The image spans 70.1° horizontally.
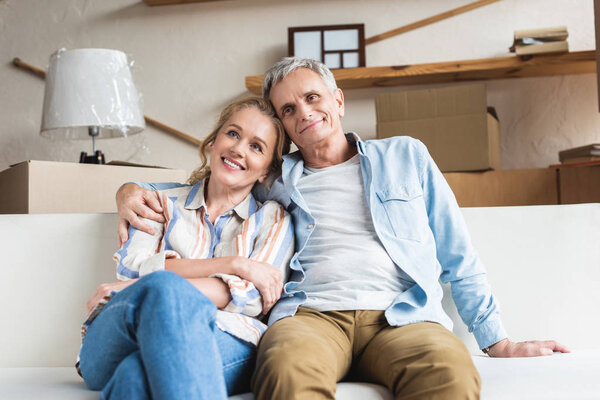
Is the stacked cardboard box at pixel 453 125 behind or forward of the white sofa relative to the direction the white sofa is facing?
behind

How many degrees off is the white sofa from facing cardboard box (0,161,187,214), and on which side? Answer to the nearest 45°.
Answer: approximately 90° to its right

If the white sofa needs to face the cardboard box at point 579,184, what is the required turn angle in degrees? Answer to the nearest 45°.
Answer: approximately 135° to its left

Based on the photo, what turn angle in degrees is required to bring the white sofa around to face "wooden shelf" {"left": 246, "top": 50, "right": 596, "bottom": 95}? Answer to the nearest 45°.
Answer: approximately 180°

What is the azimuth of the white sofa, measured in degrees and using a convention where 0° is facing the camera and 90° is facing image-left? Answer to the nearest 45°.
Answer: approximately 0°

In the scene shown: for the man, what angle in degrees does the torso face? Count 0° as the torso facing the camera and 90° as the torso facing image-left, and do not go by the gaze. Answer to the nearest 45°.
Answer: approximately 0°
